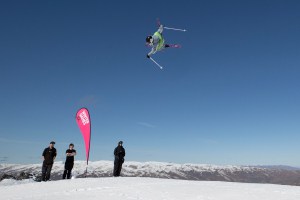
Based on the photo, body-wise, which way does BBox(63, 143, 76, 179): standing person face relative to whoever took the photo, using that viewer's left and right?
facing the viewer

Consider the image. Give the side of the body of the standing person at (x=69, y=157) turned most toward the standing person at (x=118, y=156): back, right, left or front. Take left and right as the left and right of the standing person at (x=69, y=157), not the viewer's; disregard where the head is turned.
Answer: left

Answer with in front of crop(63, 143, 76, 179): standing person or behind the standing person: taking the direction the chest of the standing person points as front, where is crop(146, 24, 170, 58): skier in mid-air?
in front

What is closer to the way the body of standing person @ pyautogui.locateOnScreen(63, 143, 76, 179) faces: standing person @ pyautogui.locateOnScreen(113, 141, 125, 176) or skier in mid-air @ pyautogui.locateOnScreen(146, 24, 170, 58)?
the skier in mid-air

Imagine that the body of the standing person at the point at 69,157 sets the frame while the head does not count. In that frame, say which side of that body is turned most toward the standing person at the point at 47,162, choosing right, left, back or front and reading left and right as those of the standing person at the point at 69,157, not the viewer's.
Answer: right
